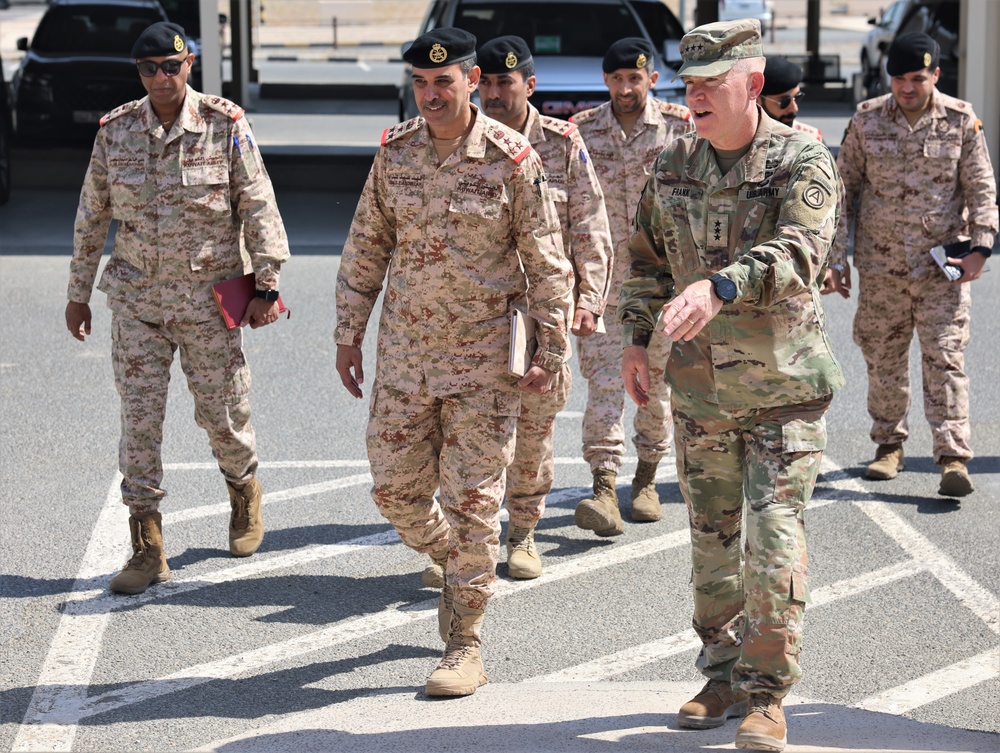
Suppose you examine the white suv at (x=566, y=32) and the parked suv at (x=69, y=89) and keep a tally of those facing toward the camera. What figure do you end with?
2

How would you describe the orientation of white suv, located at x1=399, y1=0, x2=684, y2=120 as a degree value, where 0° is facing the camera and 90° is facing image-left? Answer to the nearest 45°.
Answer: approximately 0°

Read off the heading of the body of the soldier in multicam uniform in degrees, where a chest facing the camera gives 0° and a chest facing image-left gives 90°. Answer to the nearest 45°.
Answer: approximately 45°

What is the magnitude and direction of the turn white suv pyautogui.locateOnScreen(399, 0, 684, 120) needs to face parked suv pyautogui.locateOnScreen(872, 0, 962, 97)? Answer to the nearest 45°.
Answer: approximately 135° to its left

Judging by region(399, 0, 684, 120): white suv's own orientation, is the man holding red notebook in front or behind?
in front

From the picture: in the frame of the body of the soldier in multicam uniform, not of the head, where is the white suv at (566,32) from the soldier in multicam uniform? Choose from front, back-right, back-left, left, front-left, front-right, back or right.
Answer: back-right

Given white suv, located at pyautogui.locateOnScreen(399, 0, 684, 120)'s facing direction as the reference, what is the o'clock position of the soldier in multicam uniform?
The soldier in multicam uniform is roughly at 12 o'clock from the white suv.

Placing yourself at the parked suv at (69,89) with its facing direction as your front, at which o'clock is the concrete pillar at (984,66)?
The concrete pillar is roughly at 10 o'clock from the parked suv.

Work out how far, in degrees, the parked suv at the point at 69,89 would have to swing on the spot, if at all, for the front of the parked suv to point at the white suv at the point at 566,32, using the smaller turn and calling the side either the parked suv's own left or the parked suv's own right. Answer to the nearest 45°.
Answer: approximately 45° to the parked suv's own left

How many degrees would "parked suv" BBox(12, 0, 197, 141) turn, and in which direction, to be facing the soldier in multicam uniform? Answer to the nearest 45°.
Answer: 0° — it already faces them

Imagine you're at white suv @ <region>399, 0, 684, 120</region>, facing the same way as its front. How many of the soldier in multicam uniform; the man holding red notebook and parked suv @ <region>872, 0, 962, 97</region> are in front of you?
2
